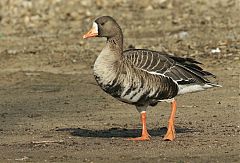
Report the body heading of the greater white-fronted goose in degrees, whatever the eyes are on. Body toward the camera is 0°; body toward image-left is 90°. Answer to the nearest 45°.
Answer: approximately 90°
